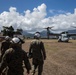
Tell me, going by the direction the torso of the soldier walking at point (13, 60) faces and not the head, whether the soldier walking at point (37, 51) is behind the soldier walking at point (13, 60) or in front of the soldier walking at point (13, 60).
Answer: in front

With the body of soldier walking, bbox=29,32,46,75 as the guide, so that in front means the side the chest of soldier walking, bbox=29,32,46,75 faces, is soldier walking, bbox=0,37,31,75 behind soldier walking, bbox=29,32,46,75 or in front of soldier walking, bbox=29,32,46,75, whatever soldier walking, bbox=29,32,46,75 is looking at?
behind

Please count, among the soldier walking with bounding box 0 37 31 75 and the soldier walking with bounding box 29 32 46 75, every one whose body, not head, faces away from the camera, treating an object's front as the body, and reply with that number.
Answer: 2

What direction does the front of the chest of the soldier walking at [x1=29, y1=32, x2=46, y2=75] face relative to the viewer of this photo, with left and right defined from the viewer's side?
facing away from the viewer

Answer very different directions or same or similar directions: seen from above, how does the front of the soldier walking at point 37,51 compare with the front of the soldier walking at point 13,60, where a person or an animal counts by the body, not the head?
same or similar directions

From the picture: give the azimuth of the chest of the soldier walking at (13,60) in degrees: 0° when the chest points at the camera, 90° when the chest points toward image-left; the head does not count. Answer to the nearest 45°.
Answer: approximately 180°
